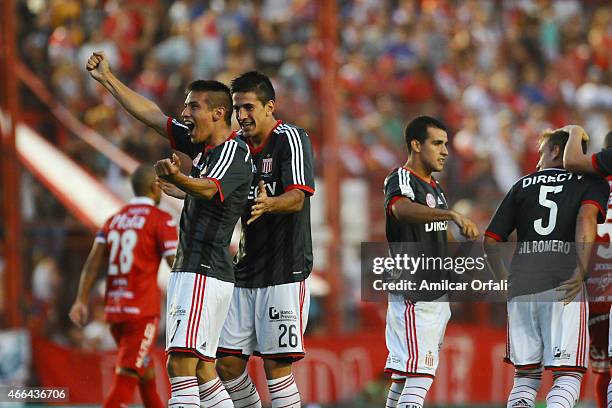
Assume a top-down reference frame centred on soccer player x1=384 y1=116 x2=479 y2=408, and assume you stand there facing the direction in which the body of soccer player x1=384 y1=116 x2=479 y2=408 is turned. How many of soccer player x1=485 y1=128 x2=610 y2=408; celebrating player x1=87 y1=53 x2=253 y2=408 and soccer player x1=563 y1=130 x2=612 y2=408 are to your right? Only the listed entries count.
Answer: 1

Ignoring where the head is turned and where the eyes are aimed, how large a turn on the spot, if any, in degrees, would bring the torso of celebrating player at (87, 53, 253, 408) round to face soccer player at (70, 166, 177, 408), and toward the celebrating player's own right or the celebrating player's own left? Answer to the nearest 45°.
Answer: approximately 90° to the celebrating player's own right

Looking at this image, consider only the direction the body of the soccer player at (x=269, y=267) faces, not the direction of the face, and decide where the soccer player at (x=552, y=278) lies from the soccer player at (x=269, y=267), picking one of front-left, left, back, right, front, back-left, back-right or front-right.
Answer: back-left

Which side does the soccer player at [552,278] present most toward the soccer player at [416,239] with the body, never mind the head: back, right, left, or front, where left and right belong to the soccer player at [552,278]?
left

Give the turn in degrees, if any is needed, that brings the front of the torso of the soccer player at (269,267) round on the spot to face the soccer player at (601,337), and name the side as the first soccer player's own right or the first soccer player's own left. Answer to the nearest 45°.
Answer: approximately 135° to the first soccer player's own left

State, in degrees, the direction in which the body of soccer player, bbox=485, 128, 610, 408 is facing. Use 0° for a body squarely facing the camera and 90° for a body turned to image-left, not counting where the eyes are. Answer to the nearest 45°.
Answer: approximately 180°

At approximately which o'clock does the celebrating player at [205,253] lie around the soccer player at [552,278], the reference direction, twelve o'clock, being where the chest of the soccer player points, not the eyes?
The celebrating player is roughly at 8 o'clock from the soccer player.

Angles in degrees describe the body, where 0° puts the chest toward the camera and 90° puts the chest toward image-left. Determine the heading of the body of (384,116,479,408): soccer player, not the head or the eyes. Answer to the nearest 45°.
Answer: approximately 315°

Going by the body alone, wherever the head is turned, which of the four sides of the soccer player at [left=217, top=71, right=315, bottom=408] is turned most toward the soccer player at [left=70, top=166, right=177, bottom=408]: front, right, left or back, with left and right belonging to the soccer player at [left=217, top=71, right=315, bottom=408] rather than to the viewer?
right
